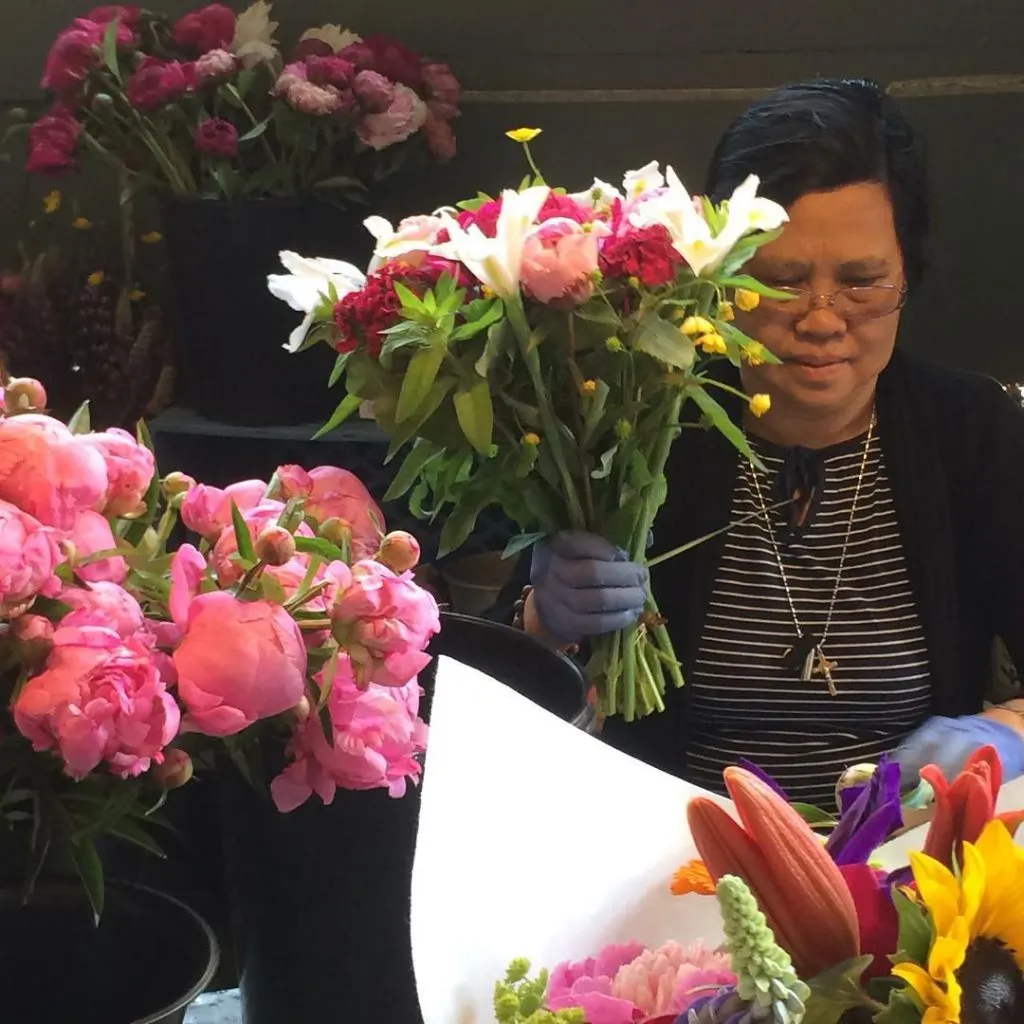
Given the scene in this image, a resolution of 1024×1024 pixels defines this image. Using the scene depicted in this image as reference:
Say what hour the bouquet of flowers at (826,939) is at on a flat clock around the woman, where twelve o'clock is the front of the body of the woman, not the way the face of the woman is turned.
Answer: The bouquet of flowers is roughly at 12 o'clock from the woman.

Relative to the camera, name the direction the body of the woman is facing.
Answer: toward the camera

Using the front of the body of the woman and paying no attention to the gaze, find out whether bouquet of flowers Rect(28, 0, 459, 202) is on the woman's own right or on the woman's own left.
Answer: on the woman's own right

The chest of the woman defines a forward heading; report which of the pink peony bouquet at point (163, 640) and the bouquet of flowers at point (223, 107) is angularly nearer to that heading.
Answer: the pink peony bouquet

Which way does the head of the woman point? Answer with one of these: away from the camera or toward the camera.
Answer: toward the camera

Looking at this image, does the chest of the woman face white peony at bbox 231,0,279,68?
no

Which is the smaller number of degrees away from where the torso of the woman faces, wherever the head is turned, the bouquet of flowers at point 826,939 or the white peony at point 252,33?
the bouquet of flowers

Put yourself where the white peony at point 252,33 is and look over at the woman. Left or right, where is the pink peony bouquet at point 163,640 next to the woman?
right

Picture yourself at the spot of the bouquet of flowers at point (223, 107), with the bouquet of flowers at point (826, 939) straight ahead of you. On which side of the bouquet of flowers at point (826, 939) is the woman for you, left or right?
left
